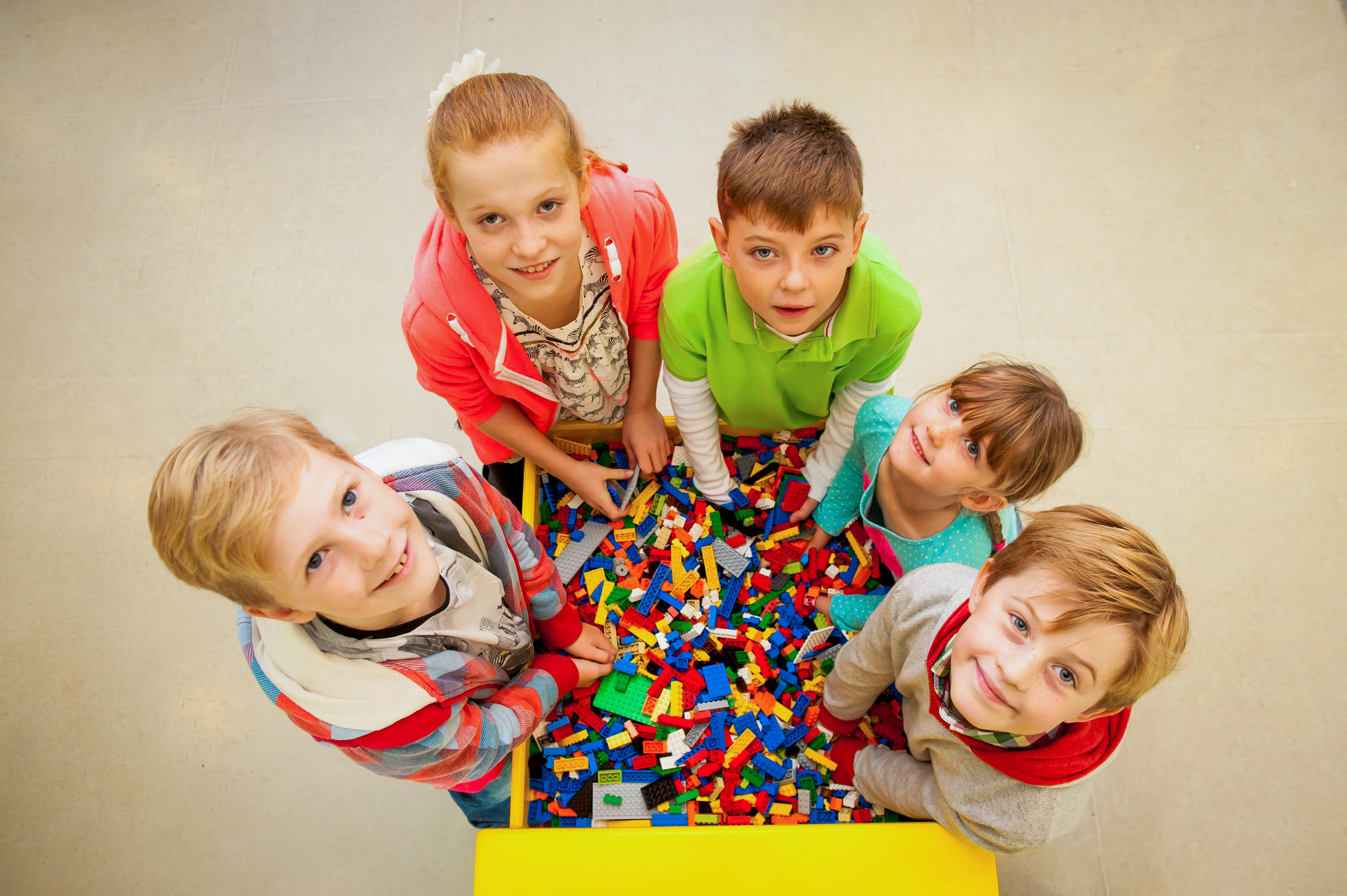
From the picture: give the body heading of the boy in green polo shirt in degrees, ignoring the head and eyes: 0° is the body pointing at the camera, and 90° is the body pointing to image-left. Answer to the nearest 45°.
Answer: approximately 0°
